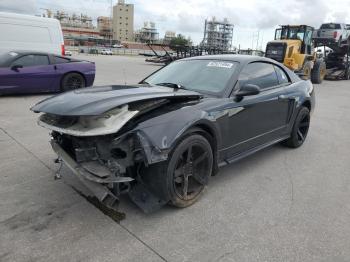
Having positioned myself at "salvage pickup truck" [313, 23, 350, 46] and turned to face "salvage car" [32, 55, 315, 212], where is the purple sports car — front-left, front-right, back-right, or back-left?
front-right

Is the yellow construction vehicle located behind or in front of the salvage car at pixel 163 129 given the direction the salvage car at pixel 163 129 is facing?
behind

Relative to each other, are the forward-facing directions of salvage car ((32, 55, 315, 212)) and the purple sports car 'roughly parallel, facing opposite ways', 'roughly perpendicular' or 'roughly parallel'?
roughly parallel

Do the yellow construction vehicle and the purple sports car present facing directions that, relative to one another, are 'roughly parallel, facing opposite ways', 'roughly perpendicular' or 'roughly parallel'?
roughly parallel, facing opposite ways

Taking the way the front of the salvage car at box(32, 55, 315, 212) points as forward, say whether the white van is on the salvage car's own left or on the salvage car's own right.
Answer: on the salvage car's own right

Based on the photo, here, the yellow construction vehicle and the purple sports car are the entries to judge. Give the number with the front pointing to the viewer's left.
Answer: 1

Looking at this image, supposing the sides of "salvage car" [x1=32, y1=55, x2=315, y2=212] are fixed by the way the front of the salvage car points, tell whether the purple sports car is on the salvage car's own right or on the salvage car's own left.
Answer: on the salvage car's own right

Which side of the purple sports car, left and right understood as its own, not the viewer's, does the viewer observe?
left

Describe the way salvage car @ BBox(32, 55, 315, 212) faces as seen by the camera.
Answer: facing the viewer and to the left of the viewer
